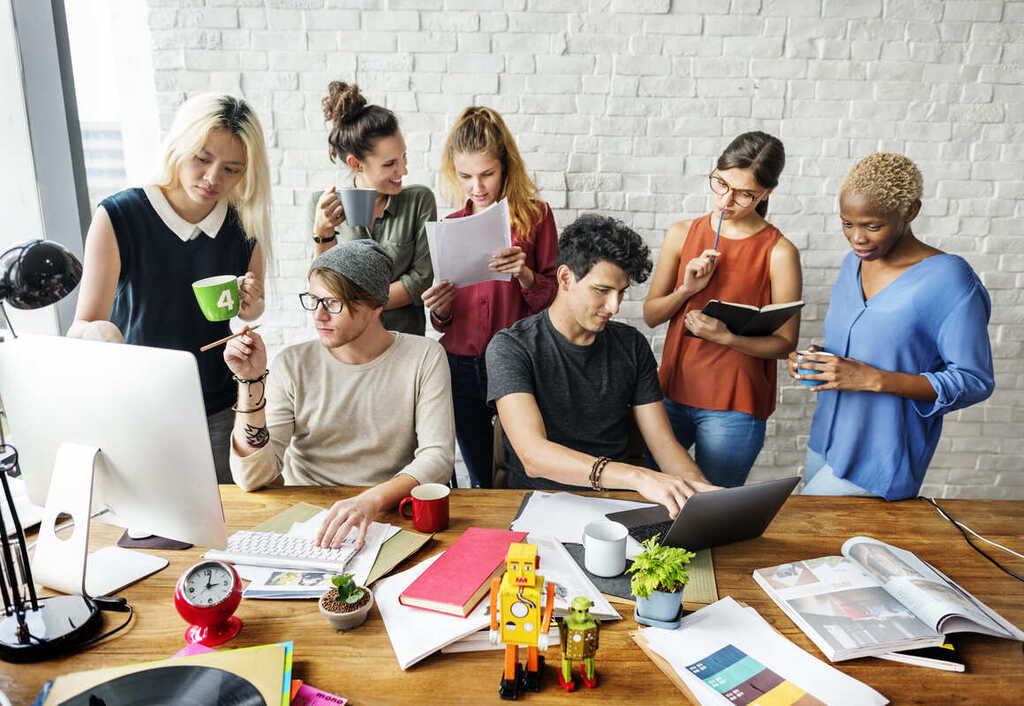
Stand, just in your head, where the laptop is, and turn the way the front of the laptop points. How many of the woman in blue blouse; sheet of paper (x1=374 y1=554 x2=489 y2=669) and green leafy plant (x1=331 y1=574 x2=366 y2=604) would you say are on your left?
2

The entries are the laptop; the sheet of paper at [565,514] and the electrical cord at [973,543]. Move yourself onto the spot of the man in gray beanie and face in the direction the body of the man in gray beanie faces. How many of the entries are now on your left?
3

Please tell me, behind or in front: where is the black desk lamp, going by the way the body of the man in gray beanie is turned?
in front

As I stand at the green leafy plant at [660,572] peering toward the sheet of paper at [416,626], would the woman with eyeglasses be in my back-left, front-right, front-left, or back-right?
back-right

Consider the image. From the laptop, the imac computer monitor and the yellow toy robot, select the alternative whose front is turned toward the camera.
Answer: the yellow toy robot

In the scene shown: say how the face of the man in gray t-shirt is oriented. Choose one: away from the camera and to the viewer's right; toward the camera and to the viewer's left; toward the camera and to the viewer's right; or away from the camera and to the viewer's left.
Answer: toward the camera and to the viewer's right

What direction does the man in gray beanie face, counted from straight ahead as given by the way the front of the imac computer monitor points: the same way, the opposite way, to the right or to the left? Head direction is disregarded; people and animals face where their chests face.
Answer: the opposite way

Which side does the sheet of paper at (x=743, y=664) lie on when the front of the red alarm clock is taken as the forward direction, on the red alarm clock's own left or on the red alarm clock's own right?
on the red alarm clock's own left

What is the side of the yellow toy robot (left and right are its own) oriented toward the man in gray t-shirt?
back

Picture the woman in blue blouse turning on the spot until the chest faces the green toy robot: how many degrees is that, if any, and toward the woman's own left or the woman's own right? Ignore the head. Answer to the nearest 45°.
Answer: approximately 45° to the woman's own left

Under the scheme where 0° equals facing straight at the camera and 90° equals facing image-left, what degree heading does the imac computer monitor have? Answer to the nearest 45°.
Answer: approximately 225°

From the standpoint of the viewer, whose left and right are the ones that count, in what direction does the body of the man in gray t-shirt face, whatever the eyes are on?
facing the viewer and to the right of the viewer
